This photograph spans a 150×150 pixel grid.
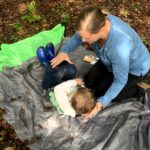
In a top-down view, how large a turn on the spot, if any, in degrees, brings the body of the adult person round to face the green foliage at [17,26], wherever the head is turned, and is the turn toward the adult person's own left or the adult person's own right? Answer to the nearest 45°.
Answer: approximately 90° to the adult person's own right

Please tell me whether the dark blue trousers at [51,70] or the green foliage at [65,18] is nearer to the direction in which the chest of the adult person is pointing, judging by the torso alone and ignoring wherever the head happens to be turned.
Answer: the dark blue trousers

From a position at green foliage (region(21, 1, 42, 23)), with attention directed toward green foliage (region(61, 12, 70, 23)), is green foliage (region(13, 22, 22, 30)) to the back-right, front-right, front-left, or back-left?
back-right

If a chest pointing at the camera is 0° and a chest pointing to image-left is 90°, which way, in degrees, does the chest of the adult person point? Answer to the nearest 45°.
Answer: approximately 45°

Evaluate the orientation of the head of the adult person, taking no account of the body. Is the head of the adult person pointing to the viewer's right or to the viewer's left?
to the viewer's left

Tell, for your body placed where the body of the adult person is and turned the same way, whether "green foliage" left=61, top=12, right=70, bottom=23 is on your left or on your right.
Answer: on your right

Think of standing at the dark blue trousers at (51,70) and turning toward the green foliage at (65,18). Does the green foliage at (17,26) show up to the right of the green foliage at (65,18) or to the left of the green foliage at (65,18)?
left

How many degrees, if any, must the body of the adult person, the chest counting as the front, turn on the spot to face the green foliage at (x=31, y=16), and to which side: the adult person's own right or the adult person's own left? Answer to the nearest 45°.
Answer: approximately 90° to the adult person's own right
